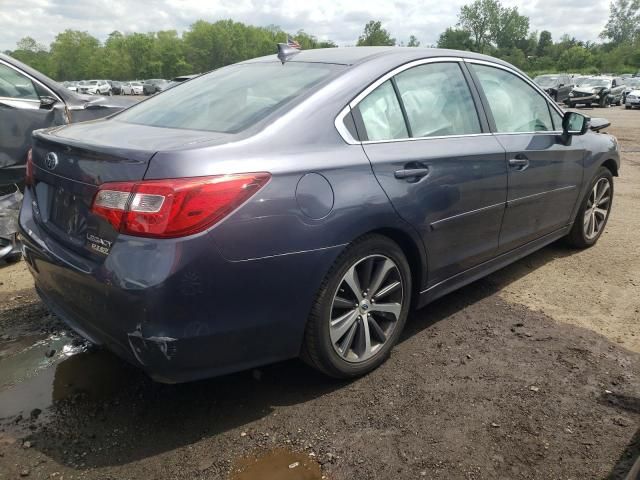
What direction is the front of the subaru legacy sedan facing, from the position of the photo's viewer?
facing away from the viewer and to the right of the viewer
